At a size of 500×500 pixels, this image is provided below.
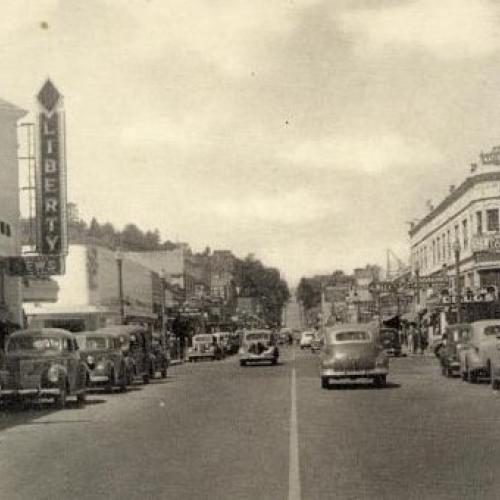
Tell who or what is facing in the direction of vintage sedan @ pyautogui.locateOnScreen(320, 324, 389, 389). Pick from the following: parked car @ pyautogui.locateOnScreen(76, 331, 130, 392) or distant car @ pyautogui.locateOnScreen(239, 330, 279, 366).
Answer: the distant car

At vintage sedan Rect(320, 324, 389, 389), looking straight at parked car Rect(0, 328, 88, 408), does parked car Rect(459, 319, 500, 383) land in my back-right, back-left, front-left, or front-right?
back-left

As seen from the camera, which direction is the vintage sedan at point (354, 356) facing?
away from the camera

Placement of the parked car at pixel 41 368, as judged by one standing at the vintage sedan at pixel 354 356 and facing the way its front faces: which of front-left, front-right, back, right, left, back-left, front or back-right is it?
back-left

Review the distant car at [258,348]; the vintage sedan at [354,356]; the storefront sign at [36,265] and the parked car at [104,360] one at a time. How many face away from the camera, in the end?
1

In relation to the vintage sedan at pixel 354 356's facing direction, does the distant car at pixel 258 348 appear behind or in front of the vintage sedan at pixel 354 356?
in front

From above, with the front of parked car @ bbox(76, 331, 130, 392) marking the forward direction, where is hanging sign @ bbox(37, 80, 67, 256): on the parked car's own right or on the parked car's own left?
on the parked car's own right

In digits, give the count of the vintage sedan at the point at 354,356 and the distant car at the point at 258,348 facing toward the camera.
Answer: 1

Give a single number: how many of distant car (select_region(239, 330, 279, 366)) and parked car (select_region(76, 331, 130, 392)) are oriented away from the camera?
0

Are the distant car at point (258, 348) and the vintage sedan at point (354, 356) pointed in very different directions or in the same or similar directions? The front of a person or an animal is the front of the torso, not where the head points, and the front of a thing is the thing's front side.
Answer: very different directions

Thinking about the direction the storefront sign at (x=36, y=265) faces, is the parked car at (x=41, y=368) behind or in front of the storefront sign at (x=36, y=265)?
in front
